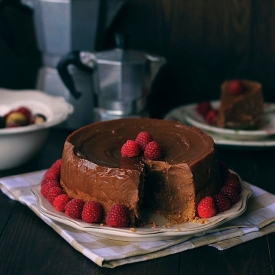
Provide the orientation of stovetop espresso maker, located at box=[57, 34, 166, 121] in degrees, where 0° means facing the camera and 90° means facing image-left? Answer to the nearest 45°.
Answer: approximately 270°

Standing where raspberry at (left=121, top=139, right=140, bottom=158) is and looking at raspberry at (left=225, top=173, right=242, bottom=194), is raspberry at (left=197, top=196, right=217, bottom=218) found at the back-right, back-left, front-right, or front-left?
front-right

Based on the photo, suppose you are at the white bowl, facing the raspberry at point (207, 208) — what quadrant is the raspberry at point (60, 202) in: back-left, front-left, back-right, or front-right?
front-right

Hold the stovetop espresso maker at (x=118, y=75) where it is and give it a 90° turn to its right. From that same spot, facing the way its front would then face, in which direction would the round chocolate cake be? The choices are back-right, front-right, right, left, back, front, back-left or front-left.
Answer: front

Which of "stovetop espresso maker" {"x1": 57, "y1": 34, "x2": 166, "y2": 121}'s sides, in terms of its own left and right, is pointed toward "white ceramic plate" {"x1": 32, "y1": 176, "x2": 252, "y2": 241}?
right

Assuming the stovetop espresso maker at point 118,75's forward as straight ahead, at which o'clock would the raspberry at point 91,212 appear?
The raspberry is roughly at 3 o'clock from the stovetop espresso maker.
